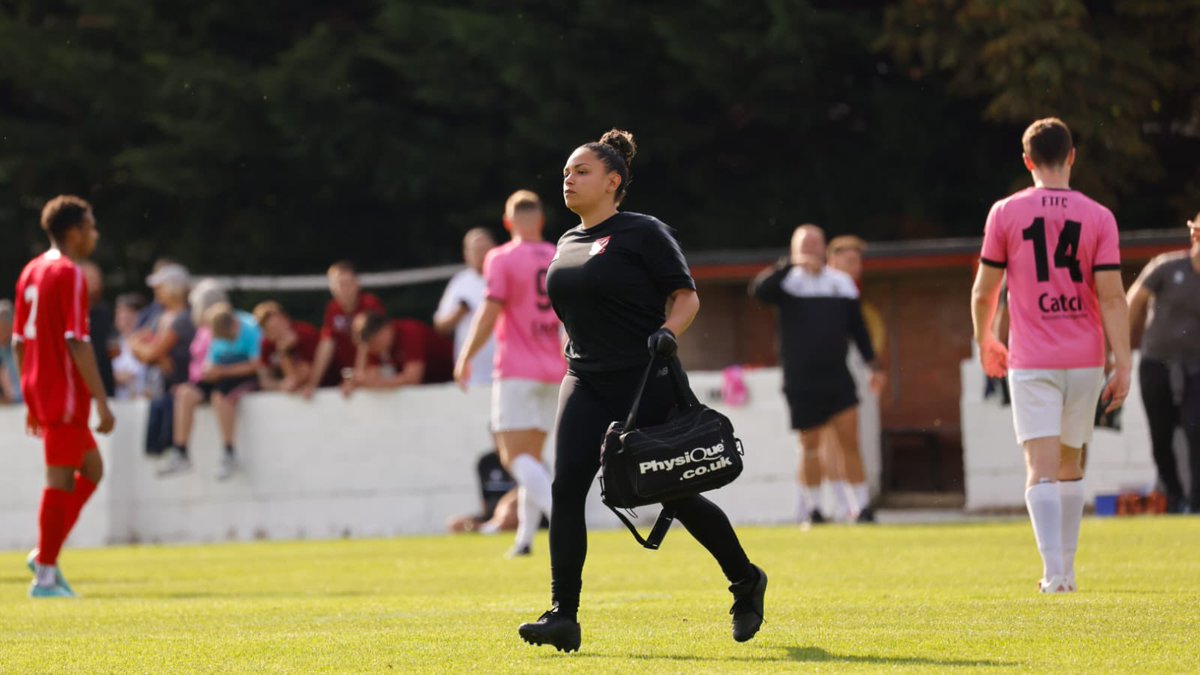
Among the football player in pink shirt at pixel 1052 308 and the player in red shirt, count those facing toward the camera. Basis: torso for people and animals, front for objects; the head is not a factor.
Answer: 0

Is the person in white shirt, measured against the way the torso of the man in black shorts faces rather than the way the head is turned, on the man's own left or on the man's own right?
on the man's own right

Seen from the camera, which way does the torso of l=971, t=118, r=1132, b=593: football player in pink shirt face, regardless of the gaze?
away from the camera

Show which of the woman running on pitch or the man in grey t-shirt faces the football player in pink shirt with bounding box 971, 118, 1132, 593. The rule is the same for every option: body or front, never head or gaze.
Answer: the man in grey t-shirt

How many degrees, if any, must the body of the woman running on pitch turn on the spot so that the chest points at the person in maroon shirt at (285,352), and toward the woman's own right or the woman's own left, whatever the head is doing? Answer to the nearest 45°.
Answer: approximately 135° to the woman's own right

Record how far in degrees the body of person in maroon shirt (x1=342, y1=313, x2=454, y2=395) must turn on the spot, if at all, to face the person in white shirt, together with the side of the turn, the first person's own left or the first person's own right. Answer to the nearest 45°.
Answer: approximately 90° to the first person's own left

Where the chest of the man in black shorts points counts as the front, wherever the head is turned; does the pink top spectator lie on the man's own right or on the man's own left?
on the man's own right

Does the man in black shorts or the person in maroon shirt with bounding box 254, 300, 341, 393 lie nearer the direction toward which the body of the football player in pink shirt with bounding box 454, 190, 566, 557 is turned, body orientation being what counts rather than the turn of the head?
the person in maroon shirt

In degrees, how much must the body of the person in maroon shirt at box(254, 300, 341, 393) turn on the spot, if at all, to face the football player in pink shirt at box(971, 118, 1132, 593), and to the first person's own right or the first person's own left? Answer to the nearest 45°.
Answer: approximately 45° to the first person's own left

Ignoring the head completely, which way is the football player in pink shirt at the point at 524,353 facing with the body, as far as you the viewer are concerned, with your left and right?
facing away from the viewer and to the left of the viewer

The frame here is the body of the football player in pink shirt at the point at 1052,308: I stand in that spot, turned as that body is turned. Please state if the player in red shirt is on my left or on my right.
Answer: on my left

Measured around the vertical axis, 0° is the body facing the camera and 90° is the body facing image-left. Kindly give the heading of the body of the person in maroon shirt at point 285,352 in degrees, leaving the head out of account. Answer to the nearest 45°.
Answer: approximately 45°
